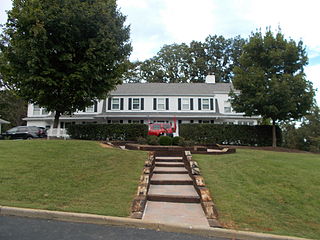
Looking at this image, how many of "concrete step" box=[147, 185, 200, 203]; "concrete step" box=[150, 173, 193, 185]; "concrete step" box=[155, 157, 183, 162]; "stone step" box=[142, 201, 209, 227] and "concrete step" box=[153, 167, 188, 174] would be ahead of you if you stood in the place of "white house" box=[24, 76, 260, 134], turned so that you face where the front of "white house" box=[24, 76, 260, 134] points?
5

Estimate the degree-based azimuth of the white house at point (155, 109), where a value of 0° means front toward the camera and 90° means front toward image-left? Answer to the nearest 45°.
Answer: approximately 0°

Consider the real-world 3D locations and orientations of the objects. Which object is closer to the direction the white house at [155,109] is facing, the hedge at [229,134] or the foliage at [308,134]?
the hedge

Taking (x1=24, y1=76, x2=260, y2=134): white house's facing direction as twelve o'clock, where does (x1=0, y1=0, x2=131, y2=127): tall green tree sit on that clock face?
The tall green tree is roughly at 1 o'clock from the white house.

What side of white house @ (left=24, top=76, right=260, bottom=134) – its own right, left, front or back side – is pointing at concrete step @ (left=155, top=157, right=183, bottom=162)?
front

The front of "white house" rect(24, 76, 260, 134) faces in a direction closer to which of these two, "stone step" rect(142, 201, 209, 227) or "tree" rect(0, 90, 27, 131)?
the stone step

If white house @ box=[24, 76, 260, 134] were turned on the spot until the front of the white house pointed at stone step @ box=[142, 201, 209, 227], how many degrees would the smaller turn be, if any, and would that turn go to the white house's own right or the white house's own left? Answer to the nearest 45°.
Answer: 0° — it already faces it

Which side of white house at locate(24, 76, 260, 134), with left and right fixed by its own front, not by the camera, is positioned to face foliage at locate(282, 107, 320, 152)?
left

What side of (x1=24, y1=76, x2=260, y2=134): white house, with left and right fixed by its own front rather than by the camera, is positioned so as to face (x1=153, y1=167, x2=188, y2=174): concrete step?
front

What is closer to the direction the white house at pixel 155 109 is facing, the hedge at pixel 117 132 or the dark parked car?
the hedge

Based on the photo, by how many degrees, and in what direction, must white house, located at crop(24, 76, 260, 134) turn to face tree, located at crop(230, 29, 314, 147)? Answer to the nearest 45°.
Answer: approximately 45° to its left

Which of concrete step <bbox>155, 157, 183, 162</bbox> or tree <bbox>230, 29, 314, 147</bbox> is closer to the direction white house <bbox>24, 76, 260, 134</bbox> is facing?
the concrete step

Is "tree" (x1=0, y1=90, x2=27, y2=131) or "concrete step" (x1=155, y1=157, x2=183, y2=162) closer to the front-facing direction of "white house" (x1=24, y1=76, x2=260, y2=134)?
the concrete step

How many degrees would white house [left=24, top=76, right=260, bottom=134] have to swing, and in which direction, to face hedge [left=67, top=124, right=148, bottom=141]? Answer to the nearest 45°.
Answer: approximately 45° to its right

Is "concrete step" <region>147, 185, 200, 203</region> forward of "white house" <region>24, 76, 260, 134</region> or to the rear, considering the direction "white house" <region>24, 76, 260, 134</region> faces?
forward

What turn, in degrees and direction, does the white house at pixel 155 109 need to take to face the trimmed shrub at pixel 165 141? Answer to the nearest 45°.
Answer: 0° — it already faces it

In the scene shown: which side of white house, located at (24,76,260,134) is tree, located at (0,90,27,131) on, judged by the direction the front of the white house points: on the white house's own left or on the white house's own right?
on the white house's own right
